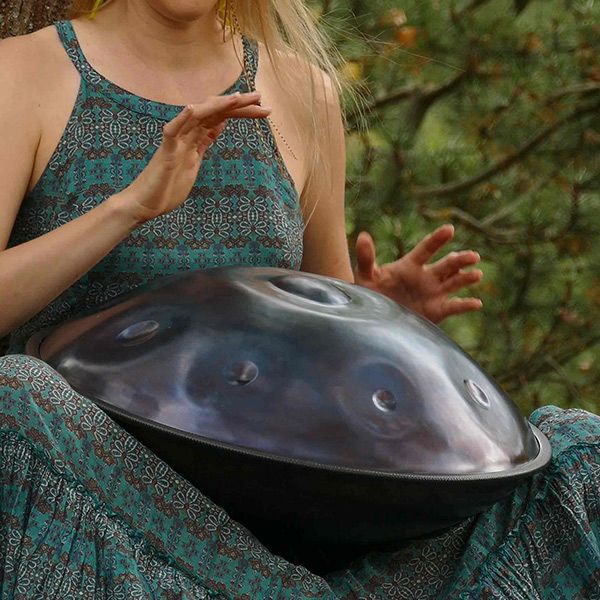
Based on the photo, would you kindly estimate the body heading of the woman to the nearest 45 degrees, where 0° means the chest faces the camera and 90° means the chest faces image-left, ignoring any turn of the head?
approximately 315°
